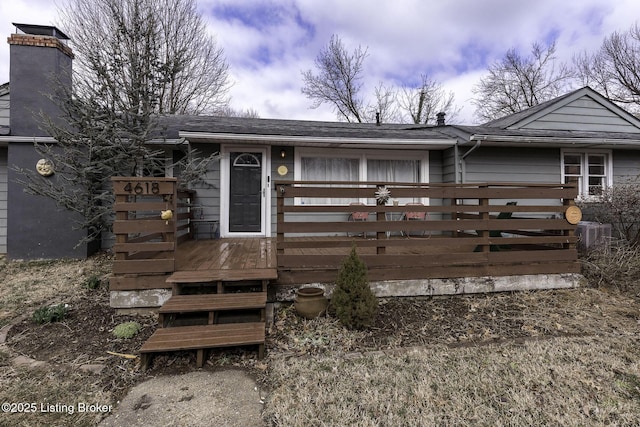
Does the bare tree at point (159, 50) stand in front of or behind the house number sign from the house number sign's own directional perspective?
behind

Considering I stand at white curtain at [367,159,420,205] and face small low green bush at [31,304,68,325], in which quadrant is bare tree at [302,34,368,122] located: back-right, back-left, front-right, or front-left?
back-right

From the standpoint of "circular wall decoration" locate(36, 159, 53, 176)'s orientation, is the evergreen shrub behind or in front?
in front

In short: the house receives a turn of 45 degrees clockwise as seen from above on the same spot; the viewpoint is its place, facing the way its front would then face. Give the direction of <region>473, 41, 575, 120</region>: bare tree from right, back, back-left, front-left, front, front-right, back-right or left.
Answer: back

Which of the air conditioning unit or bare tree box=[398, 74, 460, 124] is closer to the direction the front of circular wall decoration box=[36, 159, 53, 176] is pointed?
the air conditioning unit

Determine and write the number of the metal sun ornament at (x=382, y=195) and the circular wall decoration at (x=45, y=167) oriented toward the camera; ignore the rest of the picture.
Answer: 2

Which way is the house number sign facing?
toward the camera

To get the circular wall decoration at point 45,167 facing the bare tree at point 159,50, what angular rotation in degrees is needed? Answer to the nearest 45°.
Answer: approximately 135° to its left

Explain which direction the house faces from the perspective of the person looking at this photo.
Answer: facing the viewer

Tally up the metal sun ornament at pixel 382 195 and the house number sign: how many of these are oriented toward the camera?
2

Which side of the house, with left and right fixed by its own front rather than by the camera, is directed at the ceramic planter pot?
front

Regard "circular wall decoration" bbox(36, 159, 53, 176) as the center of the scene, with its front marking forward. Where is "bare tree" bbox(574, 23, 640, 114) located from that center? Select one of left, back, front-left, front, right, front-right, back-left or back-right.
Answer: left

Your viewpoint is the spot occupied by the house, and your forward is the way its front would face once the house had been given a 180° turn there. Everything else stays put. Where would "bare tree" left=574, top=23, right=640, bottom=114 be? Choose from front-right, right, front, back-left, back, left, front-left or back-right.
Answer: front-right
